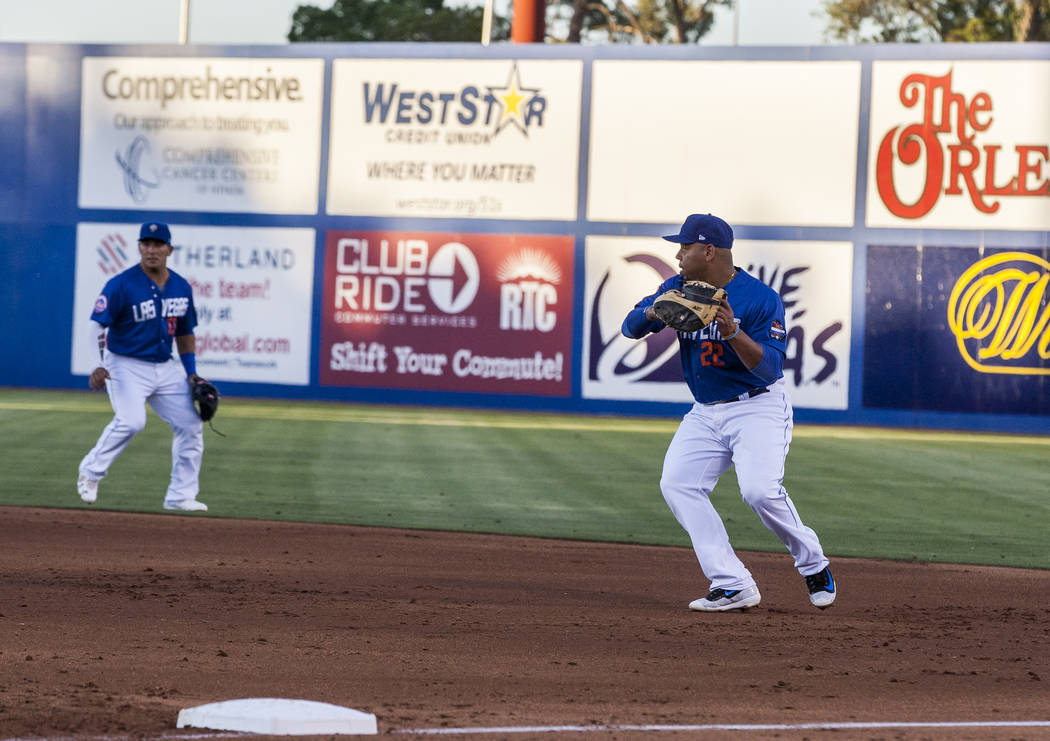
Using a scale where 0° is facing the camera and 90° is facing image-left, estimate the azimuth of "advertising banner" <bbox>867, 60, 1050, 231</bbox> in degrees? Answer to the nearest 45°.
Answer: approximately 0°

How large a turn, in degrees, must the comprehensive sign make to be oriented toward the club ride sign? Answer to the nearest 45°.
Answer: approximately 45° to its left

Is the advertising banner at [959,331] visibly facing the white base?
yes

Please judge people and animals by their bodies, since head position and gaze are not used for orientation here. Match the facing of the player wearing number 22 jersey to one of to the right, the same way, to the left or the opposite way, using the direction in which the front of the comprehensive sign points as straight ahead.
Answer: to the right

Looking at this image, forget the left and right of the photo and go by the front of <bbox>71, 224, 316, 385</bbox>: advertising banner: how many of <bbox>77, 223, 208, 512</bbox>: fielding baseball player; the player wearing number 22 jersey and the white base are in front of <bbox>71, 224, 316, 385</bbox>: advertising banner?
3
